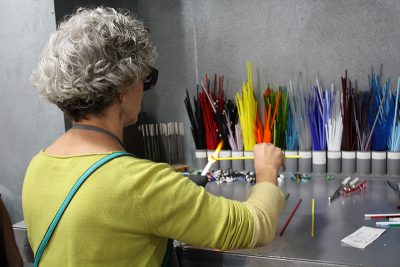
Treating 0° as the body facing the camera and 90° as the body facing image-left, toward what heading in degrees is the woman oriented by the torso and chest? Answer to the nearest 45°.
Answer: approximately 225°

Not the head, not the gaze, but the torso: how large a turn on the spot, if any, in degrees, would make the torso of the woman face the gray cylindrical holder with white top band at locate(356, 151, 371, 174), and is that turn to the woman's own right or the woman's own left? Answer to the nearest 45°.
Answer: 0° — they already face it

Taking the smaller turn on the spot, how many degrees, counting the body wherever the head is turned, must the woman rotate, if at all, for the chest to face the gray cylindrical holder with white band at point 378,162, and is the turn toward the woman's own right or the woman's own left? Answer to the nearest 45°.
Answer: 0° — they already face it

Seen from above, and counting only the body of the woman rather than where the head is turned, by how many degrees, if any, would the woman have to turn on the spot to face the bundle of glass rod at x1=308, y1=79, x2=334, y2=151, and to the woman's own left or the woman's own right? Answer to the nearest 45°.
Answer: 0° — they already face it

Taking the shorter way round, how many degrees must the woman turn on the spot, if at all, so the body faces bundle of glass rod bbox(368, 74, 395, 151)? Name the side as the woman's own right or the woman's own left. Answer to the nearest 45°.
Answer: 0° — they already face it

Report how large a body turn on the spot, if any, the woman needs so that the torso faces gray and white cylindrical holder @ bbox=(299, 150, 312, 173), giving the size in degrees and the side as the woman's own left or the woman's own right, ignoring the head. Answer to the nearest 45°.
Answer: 0° — they already face it

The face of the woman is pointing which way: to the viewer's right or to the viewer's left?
to the viewer's right
